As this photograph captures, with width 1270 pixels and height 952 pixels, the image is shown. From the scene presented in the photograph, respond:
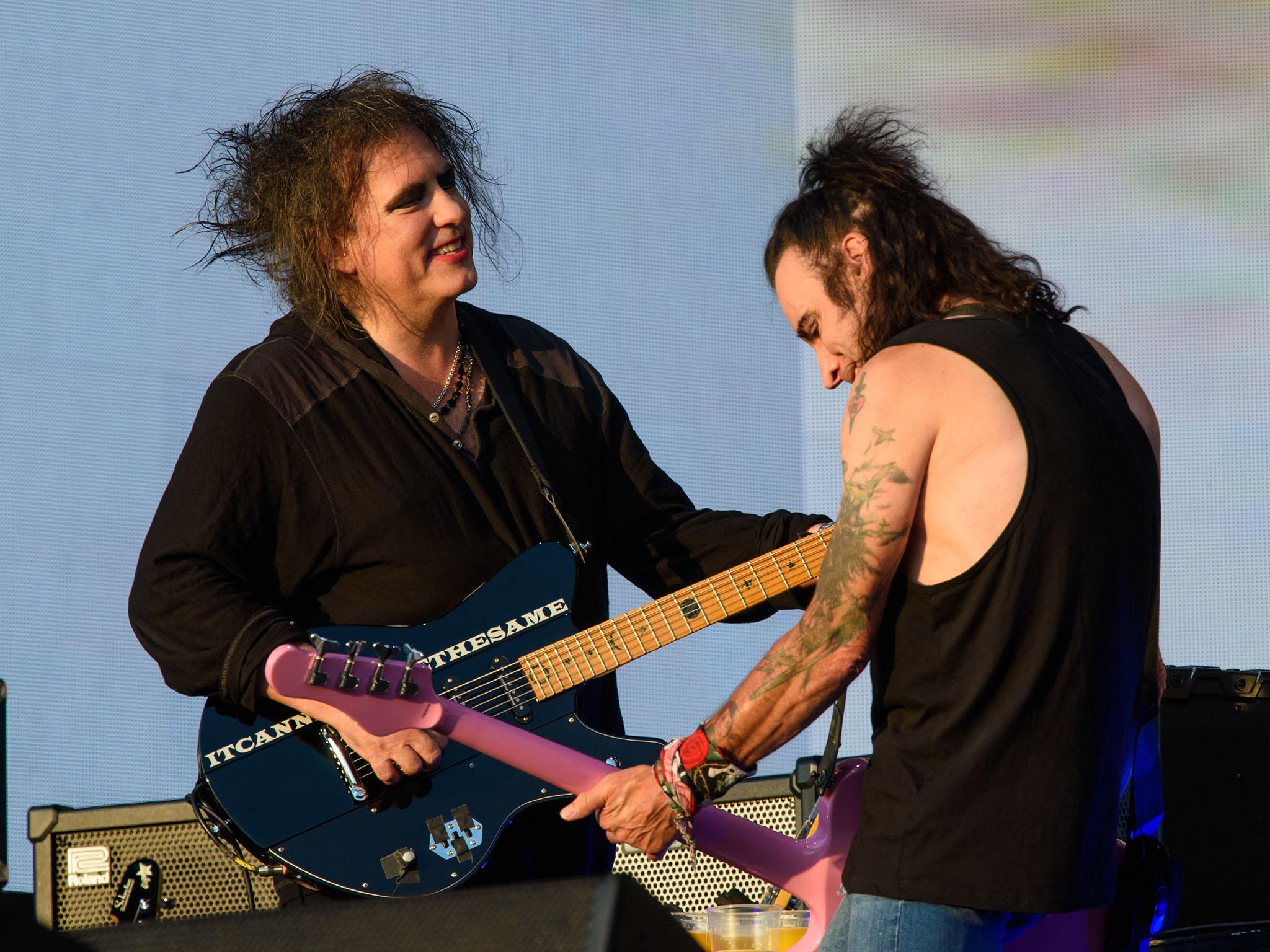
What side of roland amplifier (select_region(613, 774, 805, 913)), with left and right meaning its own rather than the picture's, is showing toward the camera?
front

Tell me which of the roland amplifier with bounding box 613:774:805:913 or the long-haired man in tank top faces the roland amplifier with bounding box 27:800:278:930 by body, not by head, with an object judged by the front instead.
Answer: the long-haired man in tank top

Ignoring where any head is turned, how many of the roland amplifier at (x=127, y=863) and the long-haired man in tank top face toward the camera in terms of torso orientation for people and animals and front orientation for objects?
1

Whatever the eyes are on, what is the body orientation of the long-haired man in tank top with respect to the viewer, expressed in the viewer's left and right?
facing away from the viewer and to the left of the viewer

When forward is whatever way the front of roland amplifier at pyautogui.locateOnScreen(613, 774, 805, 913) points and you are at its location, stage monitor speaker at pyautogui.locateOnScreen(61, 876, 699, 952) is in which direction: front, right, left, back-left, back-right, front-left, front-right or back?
front

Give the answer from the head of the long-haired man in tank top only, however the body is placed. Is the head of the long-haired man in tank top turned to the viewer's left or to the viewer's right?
to the viewer's left

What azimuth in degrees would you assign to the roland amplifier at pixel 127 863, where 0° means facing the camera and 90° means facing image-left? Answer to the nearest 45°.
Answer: approximately 0°

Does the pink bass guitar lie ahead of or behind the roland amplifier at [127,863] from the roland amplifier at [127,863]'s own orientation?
ahead

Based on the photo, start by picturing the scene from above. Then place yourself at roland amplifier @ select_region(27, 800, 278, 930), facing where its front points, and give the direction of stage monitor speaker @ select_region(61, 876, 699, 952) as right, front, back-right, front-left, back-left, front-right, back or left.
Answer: front

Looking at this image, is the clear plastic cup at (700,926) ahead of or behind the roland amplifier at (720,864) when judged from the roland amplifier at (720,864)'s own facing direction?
ahead

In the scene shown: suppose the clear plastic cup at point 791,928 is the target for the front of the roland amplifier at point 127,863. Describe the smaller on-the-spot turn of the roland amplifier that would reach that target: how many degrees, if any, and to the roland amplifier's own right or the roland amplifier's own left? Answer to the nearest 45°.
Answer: approximately 45° to the roland amplifier's own left
